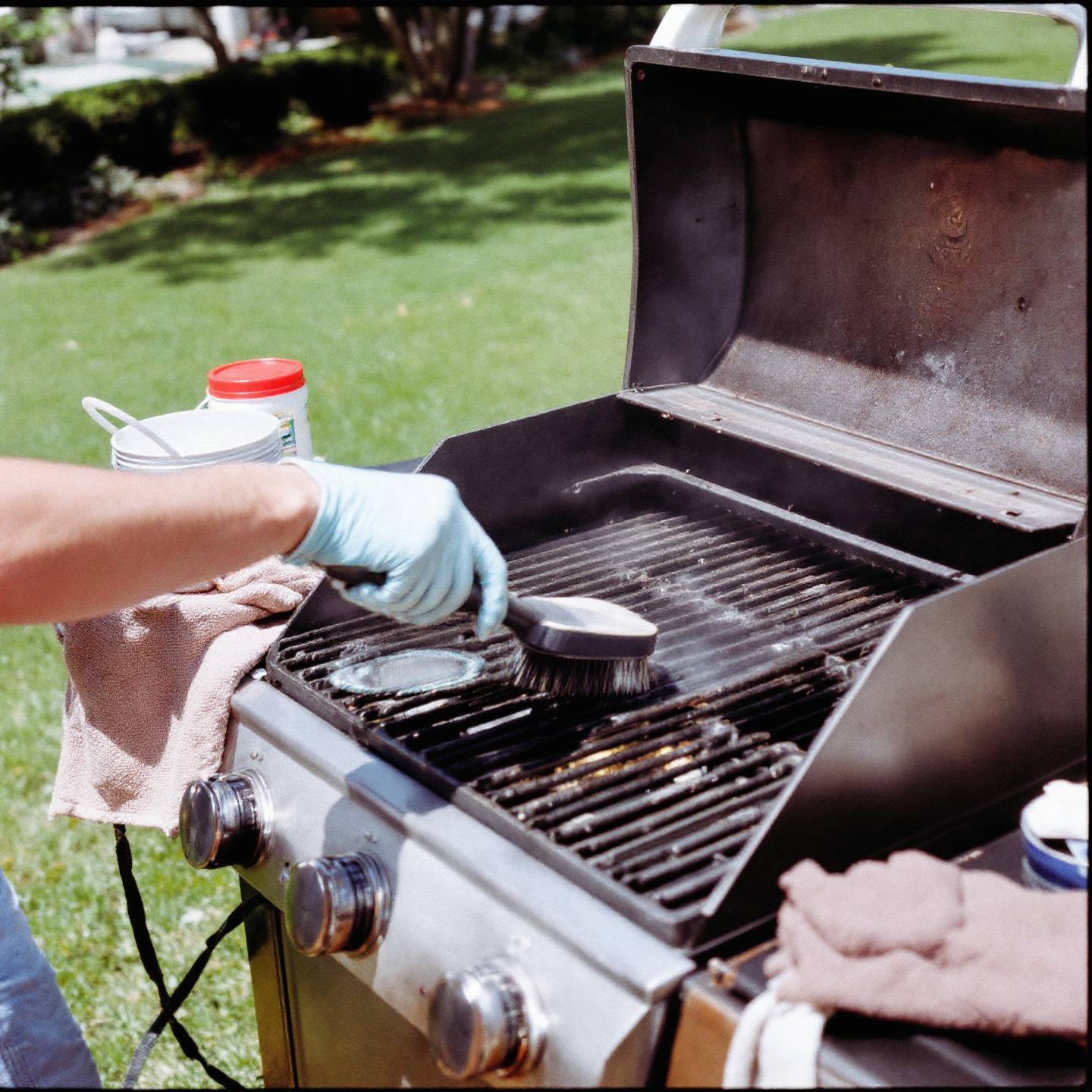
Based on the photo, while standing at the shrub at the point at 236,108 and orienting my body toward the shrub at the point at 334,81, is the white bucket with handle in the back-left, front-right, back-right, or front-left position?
back-right

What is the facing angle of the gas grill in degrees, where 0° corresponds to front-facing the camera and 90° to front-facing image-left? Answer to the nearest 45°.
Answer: approximately 45°

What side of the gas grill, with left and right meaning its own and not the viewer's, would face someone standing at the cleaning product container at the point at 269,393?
right

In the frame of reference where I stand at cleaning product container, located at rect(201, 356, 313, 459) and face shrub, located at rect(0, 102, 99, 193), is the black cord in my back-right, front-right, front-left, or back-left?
back-left

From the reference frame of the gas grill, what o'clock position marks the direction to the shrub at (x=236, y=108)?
The shrub is roughly at 4 o'clock from the gas grill.
